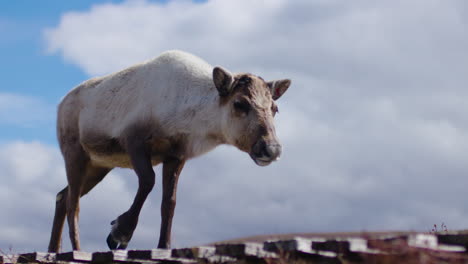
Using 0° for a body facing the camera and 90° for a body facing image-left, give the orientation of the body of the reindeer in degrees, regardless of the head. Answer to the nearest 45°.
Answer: approximately 315°
